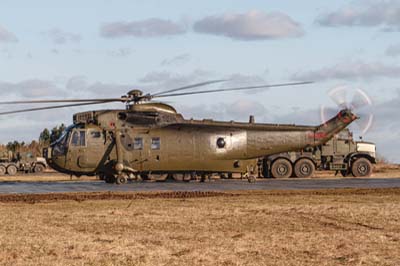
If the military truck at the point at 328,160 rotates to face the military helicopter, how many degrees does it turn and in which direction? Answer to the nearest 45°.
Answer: approximately 135° to its right

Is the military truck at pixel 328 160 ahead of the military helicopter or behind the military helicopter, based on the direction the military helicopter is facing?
behind

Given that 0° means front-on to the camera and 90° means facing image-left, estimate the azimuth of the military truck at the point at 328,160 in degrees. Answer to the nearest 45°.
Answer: approximately 270°

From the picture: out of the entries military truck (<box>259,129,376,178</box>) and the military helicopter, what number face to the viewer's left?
1

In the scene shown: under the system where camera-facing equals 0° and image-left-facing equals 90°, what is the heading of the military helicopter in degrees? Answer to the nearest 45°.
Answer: approximately 90°

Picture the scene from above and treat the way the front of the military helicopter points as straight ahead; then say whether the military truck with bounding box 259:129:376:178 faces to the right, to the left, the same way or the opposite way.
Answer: the opposite way

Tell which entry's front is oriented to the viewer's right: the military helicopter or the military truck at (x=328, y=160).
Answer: the military truck
